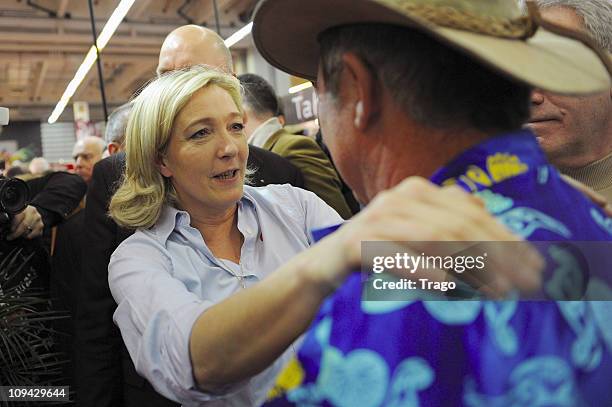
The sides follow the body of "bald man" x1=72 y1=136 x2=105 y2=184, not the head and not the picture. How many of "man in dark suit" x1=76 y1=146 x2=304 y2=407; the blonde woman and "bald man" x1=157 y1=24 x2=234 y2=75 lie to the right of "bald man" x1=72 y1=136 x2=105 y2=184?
0

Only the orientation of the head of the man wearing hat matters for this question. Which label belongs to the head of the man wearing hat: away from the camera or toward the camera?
away from the camera

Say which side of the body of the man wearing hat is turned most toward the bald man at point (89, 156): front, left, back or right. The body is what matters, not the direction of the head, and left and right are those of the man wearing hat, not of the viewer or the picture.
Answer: front

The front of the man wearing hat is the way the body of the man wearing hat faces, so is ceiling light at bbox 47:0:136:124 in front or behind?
in front

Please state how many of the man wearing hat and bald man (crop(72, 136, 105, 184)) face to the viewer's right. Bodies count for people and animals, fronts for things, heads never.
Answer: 0

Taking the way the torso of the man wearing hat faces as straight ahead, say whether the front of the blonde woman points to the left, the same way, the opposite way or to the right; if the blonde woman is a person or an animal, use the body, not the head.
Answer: the opposite way

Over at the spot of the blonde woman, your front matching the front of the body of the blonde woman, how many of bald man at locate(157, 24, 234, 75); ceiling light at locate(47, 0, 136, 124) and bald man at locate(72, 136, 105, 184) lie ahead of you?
0

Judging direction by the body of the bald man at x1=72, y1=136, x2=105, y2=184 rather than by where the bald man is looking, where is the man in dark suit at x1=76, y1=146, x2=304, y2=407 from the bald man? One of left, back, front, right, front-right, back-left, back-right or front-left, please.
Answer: front-left

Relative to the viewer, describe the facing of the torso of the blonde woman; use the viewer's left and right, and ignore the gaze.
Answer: facing the viewer and to the right of the viewer

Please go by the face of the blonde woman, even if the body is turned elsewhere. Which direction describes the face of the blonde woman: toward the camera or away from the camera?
toward the camera

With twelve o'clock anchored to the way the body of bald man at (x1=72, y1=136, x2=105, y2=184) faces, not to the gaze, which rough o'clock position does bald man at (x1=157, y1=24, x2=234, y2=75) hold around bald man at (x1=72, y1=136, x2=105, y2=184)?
bald man at (x1=157, y1=24, x2=234, y2=75) is roughly at 10 o'clock from bald man at (x1=72, y1=136, x2=105, y2=184).

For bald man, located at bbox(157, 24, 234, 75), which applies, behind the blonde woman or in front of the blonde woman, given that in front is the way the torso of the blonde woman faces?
behind

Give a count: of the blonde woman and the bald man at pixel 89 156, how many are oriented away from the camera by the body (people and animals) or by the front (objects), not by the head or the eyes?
0

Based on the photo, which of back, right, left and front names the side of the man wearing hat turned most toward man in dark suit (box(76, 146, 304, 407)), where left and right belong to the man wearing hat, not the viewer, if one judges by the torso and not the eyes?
front

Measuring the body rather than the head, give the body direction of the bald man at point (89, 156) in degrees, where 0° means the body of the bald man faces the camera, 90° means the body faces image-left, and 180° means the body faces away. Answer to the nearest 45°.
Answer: approximately 45°

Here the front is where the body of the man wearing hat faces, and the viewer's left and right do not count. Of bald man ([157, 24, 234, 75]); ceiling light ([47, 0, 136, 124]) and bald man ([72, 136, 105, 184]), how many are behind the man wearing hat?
0
